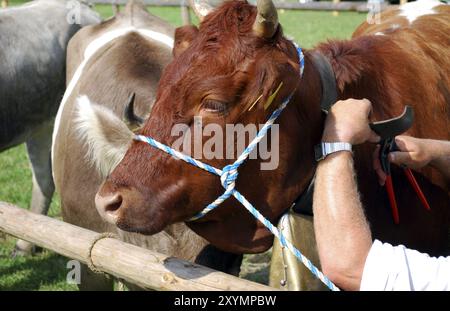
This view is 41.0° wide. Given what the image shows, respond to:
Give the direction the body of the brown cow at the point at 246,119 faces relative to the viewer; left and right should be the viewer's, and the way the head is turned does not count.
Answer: facing the viewer and to the left of the viewer
